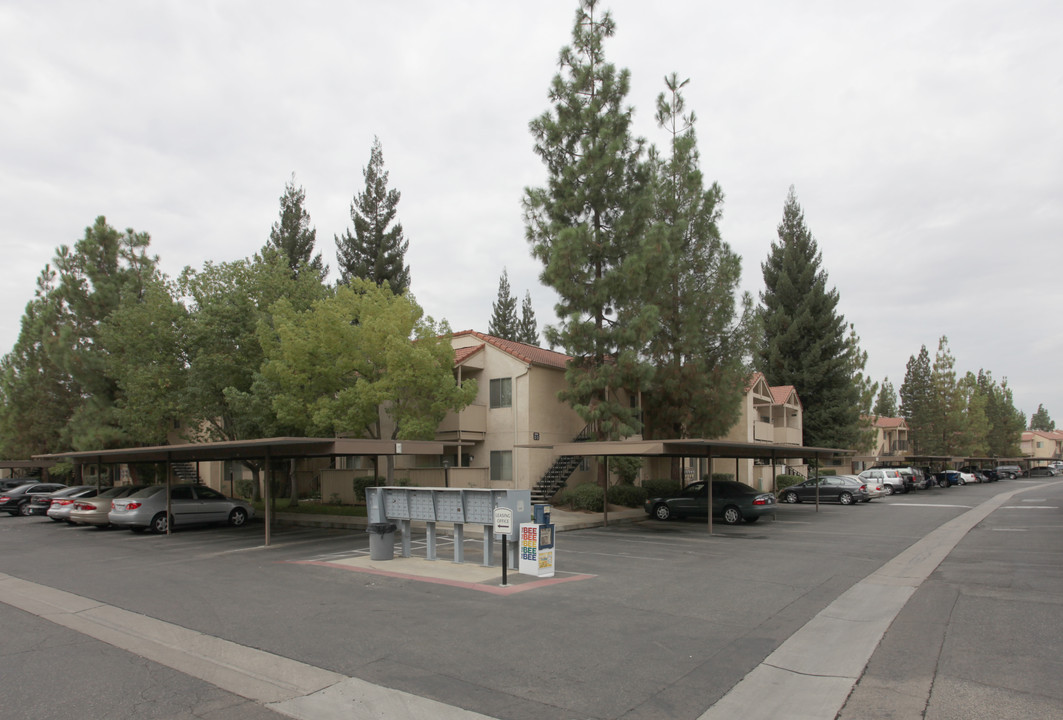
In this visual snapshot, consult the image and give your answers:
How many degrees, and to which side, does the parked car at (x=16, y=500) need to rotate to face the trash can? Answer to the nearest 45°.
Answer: approximately 135° to its right

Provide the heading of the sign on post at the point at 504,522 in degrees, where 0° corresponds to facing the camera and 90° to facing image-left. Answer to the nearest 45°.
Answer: approximately 0°

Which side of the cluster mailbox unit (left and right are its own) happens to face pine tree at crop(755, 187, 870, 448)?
back

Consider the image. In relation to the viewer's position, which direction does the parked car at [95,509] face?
facing away from the viewer and to the right of the viewer

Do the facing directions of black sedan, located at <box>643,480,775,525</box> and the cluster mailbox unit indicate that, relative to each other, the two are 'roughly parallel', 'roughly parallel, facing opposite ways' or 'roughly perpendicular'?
roughly perpendicular
